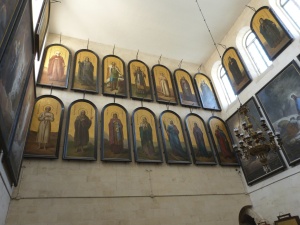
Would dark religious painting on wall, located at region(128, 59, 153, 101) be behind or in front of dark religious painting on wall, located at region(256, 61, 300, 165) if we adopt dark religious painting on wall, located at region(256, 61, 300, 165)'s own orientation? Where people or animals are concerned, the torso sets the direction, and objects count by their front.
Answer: in front

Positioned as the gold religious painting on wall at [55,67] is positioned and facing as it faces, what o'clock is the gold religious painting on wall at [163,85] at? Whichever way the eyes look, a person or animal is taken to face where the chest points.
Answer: the gold religious painting on wall at [163,85] is roughly at 9 o'clock from the gold religious painting on wall at [55,67].

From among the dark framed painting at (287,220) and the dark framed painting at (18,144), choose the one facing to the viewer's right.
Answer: the dark framed painting at (18,144)

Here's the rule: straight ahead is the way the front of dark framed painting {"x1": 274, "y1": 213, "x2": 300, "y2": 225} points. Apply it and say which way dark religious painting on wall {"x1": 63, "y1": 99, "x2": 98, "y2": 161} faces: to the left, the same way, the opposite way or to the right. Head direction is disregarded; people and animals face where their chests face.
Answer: to the left

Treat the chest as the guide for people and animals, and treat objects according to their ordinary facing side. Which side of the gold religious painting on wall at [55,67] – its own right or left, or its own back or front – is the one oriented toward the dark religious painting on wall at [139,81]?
left

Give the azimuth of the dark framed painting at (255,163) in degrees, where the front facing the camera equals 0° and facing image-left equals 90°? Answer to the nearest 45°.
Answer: approximately 45°

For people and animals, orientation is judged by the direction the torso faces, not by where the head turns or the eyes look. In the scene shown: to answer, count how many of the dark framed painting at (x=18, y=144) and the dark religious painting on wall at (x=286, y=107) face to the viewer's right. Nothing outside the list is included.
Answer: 1

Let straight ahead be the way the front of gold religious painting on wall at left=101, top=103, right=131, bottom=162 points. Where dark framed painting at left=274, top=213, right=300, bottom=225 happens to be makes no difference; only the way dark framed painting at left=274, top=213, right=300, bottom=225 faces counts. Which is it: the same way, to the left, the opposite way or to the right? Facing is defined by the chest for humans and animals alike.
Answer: to the right

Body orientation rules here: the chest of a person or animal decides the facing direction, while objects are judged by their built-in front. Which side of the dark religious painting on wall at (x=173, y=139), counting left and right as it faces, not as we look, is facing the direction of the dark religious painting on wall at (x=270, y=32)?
left

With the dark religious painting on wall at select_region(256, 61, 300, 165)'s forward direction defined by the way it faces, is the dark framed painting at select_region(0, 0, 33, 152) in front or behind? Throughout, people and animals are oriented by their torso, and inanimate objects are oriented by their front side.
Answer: in front

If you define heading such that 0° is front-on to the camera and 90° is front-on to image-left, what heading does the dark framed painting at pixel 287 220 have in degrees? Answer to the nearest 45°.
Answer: approximately 45°
